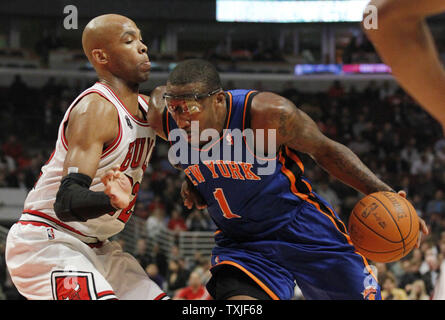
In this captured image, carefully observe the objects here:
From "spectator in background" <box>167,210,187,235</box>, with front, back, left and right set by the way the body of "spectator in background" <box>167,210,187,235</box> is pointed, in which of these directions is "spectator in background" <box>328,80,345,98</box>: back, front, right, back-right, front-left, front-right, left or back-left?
back-left

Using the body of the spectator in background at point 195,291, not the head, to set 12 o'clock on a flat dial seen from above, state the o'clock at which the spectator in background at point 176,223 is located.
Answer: the spectator in background at point 176,223 is roughly at 6 o'clock from the spectator in background at point 195,291.

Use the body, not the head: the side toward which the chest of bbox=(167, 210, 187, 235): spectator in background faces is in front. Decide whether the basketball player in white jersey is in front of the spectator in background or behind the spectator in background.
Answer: in front

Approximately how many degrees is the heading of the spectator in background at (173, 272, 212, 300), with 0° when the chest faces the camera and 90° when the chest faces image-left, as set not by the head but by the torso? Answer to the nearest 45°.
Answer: approximately 0°

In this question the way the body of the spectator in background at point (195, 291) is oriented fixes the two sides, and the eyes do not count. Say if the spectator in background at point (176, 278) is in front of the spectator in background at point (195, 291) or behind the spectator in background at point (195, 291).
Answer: behind

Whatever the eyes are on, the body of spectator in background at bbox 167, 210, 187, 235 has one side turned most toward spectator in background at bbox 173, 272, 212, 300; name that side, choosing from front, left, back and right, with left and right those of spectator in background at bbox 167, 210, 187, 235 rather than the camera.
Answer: front

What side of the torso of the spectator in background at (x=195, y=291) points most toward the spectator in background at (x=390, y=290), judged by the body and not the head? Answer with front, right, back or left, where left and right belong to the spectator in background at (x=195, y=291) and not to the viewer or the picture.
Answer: left

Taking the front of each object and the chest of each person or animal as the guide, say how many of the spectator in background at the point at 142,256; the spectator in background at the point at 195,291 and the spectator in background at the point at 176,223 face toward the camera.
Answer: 3

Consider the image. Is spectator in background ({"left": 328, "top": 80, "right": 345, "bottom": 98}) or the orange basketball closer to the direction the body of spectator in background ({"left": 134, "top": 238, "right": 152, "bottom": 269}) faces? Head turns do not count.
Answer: the orange basketball

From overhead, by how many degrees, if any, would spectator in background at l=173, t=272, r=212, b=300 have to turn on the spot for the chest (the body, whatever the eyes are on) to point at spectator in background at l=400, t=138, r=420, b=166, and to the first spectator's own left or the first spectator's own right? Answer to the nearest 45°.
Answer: approximately 135° to the first spectator's own left

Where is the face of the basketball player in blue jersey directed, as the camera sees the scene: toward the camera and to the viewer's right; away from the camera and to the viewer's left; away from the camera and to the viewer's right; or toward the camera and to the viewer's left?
toward the camera and to the viewer's left
